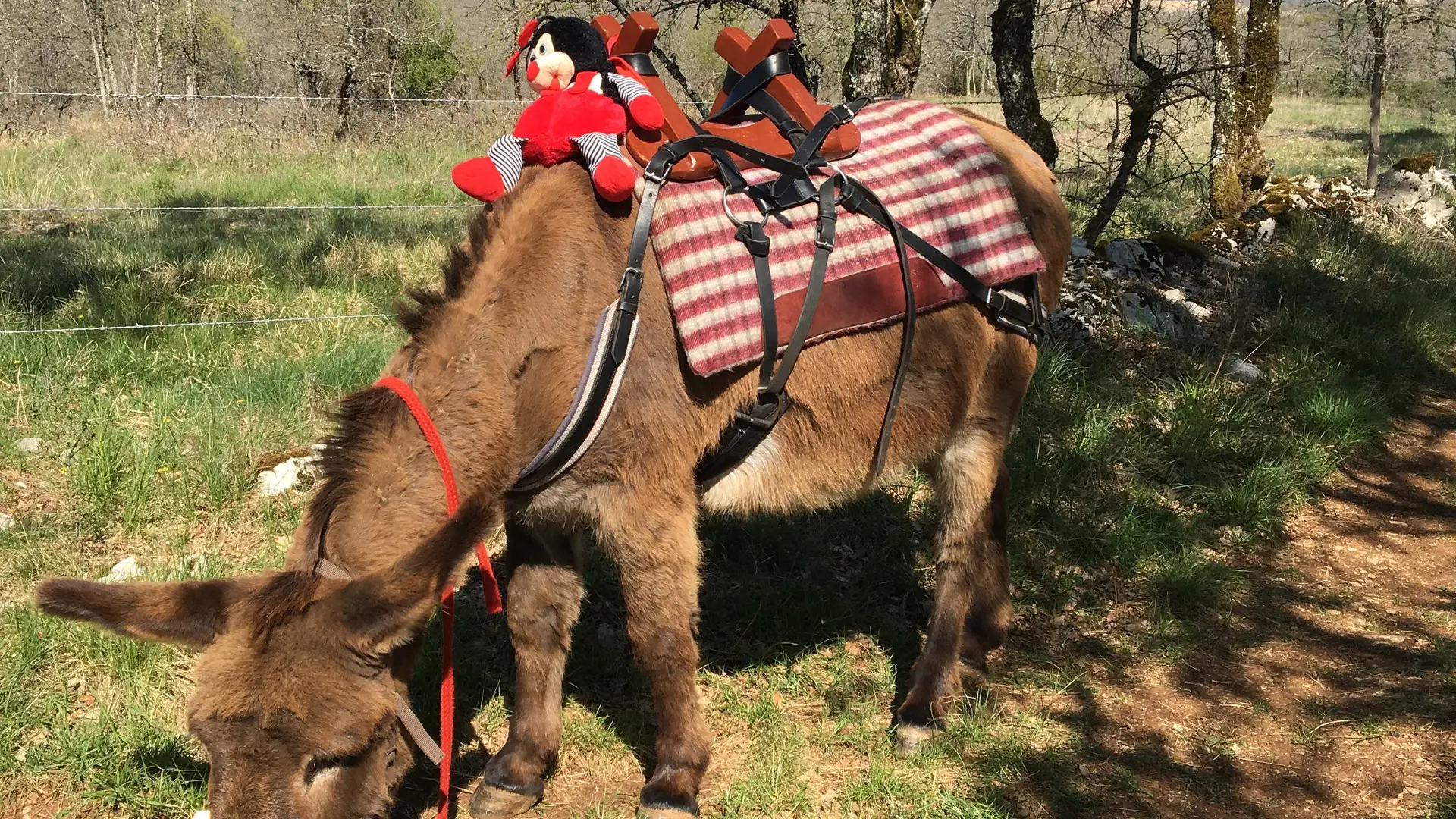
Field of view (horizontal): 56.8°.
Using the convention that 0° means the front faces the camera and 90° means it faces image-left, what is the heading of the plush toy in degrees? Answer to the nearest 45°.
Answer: approximately 45°

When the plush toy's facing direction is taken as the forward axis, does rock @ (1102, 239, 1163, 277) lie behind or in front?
behind

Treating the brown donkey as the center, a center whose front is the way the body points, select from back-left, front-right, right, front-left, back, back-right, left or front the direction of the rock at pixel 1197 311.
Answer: back

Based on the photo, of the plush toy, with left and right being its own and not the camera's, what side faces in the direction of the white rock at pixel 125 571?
right

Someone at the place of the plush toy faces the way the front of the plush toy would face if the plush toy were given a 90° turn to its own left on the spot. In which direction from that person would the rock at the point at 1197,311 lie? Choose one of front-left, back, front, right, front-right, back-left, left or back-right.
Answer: left

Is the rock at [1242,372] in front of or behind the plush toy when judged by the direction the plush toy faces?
behind
